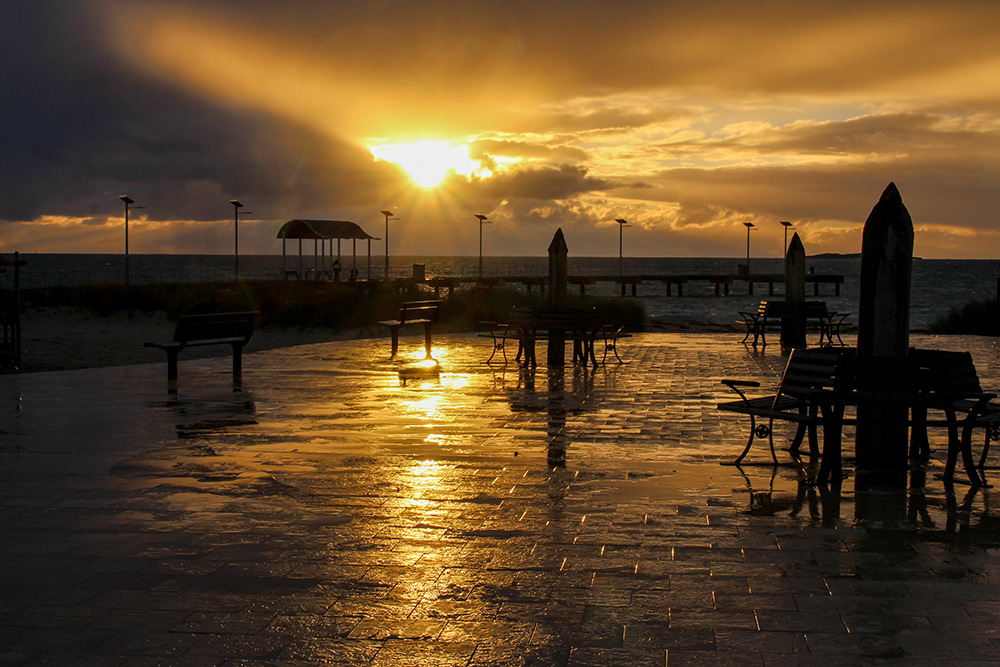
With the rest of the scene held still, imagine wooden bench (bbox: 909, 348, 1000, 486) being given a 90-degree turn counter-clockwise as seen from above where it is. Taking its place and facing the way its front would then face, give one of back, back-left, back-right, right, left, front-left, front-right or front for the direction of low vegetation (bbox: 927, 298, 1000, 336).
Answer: front-right

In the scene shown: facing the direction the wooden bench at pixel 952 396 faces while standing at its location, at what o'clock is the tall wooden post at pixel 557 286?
The tall wooden post is roughly at 9 o'clock from the wooden bench.

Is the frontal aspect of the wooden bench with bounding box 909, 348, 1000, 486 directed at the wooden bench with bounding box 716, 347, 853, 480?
no

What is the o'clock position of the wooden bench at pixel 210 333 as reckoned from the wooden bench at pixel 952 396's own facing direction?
the wooden bench at pixel 210 333 is roughly at 8 o'clock from the wooden bench at pixel 952 396.

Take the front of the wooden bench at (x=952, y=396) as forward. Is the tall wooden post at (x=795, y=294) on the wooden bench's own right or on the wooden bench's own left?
on the wooden bench's own left

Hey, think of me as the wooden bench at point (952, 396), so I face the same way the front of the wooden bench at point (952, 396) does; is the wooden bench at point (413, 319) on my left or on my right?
on my left

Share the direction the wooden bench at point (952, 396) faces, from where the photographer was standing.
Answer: facing away from the viewer and to the right of the viewer
